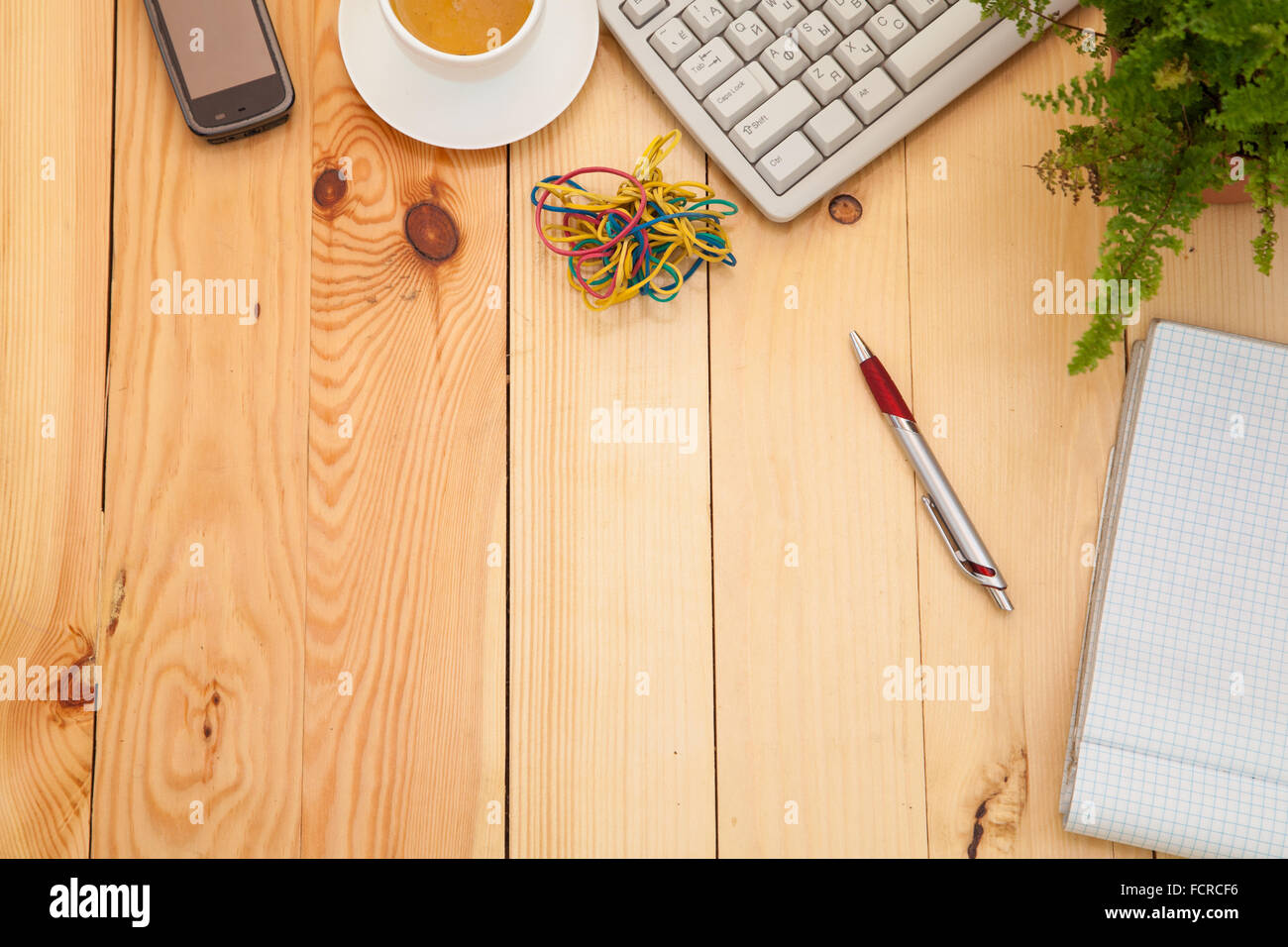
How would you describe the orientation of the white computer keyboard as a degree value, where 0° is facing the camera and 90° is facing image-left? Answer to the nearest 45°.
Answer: approximately 315°
